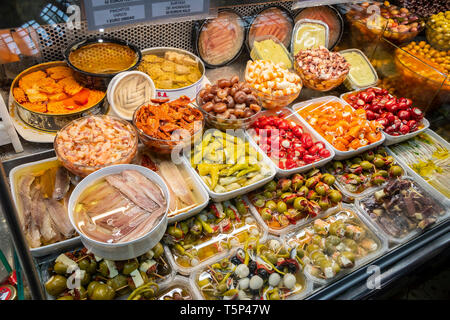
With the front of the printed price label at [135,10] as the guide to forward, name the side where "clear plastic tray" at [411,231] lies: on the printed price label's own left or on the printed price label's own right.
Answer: on the printed price label's own left

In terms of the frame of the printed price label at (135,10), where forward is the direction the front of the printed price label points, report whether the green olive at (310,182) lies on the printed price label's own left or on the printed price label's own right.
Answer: on the printed price label's own left

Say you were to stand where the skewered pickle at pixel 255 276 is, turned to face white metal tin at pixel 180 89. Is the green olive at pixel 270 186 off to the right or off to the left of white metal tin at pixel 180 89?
right

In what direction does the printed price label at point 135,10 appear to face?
toward the camera

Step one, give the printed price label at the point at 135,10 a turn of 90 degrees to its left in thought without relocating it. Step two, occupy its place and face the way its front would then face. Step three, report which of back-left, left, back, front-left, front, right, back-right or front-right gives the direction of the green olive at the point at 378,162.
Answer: front

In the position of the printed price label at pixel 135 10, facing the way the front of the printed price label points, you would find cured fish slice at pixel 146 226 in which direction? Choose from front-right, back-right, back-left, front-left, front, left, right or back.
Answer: front

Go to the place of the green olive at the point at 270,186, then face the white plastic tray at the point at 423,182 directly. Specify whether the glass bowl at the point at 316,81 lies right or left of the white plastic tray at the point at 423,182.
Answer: left

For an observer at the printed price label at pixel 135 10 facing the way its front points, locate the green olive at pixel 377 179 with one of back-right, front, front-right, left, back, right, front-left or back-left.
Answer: left
